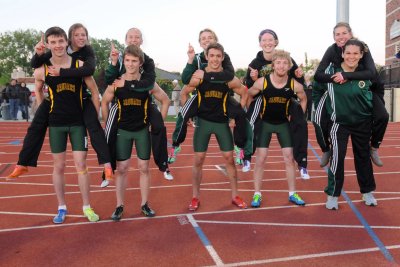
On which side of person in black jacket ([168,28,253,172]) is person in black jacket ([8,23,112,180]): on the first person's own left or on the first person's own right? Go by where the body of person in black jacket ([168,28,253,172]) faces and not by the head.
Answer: on the first person's own right

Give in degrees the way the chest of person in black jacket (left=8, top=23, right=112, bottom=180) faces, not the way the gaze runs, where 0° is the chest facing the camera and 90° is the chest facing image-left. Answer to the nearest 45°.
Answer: approximately 0°

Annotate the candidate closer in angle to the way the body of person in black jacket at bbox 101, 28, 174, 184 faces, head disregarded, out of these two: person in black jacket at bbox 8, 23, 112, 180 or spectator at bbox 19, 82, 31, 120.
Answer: the person in black jacket

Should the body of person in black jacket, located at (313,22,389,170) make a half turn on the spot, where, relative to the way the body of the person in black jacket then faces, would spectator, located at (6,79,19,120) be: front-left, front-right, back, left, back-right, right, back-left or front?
front-left

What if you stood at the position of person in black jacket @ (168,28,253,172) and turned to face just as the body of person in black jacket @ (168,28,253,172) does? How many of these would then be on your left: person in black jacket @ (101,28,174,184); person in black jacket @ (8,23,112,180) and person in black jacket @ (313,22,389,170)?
1

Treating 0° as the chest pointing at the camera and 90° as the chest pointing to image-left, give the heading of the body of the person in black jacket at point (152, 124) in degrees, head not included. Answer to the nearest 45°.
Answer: approximately 0°

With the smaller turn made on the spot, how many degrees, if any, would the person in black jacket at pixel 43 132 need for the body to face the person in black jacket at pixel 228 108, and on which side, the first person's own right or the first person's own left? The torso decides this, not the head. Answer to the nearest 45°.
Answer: approximately 90° to the first person's own left

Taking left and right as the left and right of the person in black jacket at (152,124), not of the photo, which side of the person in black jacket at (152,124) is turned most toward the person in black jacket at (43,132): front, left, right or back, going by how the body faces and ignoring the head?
right

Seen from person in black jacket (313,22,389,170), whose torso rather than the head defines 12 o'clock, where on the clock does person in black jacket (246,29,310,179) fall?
person in black jacket (246,29,310,179) is roughly at 3 o'clock from person in black jacket (313,22,389,170).
